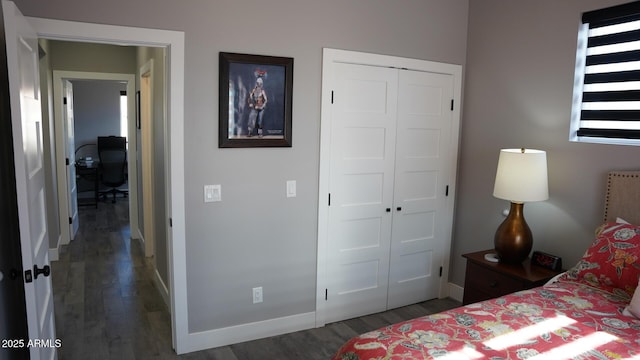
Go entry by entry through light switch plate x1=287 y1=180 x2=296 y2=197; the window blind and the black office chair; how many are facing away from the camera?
1

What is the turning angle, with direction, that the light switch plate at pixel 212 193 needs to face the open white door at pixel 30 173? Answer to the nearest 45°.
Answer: approximately 45° to its right

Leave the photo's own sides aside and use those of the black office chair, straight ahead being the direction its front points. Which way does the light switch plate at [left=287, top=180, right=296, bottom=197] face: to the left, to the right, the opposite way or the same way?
the opposite way

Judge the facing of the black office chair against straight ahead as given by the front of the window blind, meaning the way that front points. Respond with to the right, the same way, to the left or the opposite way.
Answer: to the right

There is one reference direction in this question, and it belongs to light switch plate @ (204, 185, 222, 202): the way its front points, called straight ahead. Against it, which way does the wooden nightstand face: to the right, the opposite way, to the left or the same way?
to the right

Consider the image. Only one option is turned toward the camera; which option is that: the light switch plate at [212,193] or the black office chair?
the light switch plate

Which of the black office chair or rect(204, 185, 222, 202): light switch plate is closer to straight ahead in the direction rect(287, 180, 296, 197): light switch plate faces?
the light switch plate

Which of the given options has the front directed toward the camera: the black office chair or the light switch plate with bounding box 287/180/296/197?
the light switch plate

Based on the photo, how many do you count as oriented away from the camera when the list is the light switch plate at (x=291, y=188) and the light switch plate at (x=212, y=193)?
0

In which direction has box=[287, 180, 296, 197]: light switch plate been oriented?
toward the camera

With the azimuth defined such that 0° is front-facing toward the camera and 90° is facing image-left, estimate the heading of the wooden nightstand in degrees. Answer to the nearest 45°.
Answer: approximately 45°

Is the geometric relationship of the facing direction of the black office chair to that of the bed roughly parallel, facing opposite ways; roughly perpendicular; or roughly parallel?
roughly perpendicular

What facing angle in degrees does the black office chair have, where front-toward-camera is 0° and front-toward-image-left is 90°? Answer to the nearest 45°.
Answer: approximately 180°

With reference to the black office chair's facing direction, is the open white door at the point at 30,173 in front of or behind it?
behind

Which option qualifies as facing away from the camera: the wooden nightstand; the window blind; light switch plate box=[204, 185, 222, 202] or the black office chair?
the black office chair

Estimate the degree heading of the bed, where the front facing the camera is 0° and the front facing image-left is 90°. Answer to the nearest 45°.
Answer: approximately 45°

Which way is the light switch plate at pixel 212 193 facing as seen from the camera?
toward the camera

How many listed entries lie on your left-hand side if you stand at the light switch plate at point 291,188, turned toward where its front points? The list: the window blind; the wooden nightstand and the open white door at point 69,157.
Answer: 2

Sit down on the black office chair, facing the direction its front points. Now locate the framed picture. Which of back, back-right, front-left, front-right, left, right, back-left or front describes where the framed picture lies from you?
back

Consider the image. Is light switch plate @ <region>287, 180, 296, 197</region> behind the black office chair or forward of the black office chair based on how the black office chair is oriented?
behind

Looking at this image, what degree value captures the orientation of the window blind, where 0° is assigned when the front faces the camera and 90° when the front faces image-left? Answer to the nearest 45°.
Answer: approximately 45°
